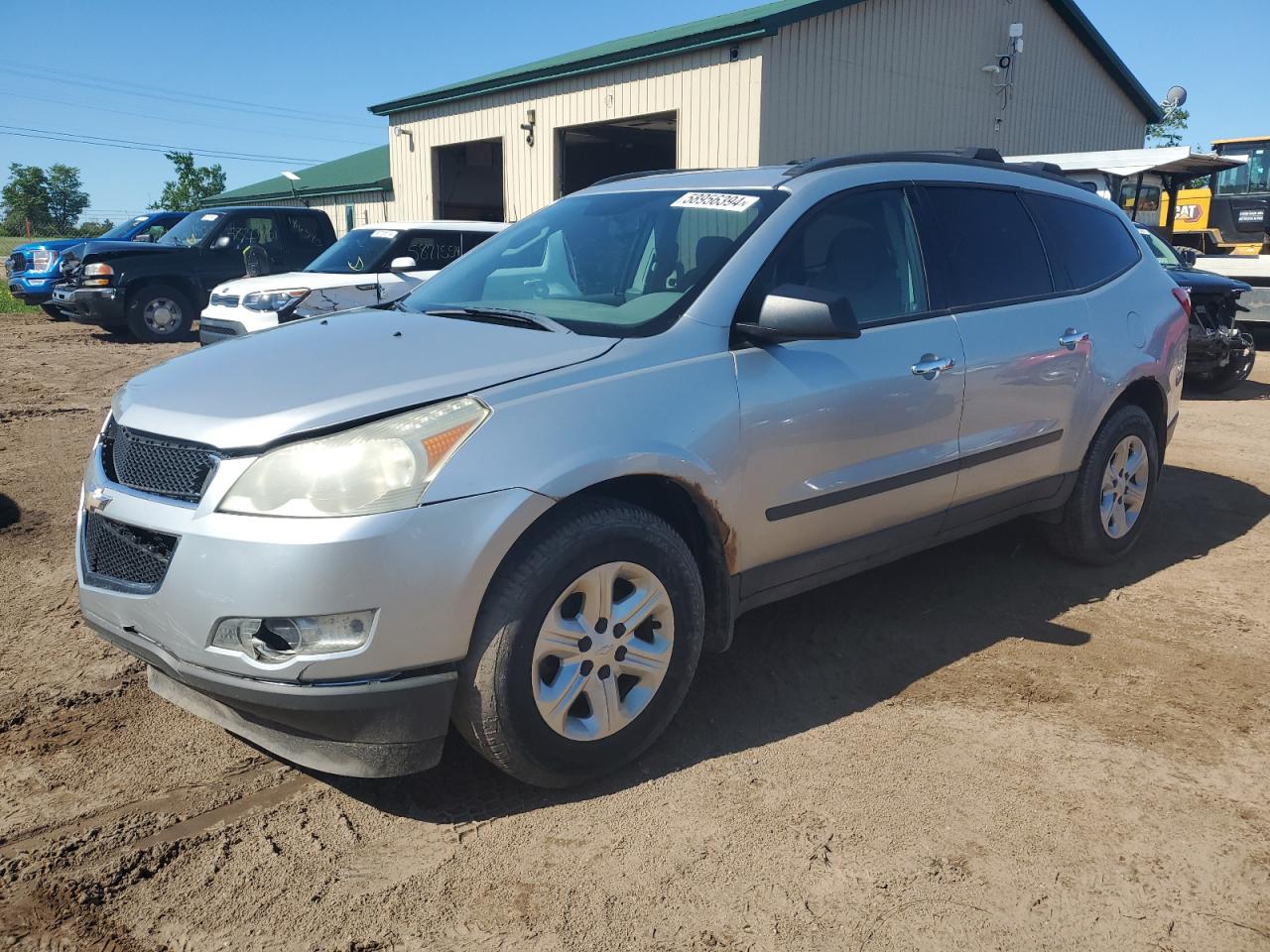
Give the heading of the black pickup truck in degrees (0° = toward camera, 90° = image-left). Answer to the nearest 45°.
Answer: approximately 45°

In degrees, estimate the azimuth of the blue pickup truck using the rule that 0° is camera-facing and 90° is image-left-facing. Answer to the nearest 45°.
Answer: approximately 45°

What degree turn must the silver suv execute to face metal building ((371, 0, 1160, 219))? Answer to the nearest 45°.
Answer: approximately 135° to its right

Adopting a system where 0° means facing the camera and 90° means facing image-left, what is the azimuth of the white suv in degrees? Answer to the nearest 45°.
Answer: approximately 45°

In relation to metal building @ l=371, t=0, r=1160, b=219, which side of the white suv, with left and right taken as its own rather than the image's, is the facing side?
back

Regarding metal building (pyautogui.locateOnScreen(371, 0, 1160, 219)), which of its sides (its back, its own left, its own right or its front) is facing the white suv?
front

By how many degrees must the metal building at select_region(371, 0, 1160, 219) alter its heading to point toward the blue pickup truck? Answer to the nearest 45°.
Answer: approximately 45° to its right

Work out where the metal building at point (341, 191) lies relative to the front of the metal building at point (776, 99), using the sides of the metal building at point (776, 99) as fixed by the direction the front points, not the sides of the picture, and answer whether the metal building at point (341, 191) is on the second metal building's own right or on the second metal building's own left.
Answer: on the second metal building's own right

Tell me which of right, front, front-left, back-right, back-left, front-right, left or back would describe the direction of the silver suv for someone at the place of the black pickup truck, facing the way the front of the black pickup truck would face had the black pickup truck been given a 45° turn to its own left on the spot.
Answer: front

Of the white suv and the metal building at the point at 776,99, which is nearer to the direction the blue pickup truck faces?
the white suv
